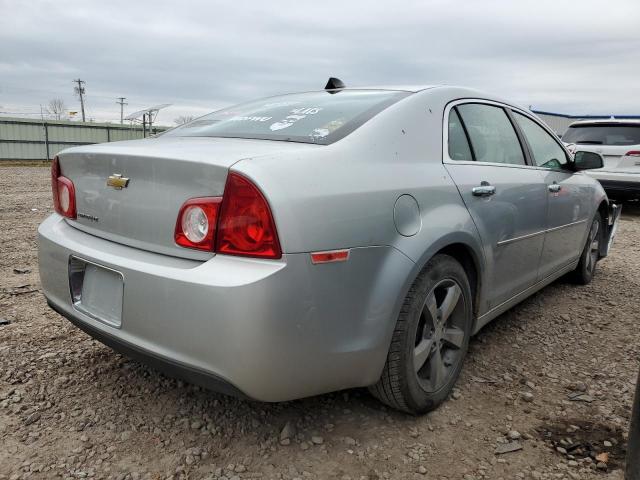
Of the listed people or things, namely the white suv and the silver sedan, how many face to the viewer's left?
0

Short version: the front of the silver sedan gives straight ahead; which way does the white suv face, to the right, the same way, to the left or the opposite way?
the same way

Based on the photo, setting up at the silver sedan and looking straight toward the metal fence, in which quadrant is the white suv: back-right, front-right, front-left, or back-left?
front-right

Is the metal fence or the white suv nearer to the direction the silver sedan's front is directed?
the white suv

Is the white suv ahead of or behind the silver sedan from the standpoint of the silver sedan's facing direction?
ahead

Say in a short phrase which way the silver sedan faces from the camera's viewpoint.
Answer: facing away from the viewer and to the right of the viewer

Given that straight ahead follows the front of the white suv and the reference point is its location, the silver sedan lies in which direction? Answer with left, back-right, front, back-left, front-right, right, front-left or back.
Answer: back

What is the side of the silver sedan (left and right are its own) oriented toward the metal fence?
left

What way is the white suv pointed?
away from the camera

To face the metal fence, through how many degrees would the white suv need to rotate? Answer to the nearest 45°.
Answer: approximately 90° to its left

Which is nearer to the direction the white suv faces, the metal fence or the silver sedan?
the metal fence

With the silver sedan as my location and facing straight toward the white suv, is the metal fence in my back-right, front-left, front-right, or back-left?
front-left
